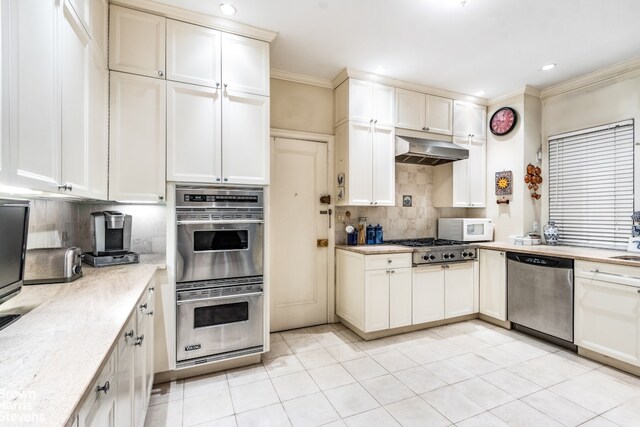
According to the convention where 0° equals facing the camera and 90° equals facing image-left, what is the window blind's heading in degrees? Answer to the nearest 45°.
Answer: approximately 45°

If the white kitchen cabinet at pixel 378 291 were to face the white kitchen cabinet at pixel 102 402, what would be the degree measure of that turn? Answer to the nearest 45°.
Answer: approximately 45° to its right

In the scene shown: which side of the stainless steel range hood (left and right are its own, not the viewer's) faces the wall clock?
left

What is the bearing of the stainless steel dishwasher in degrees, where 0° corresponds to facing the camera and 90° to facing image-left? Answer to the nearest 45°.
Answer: approximately 45°

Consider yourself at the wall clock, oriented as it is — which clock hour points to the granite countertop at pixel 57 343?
The granite countertop is roughly at 2 o'clock from the wall clock.

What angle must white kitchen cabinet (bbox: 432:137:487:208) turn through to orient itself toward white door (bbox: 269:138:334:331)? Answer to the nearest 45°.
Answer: approximately 90° to its right

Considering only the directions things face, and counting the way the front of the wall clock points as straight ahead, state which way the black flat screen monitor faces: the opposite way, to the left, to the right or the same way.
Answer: to the left
